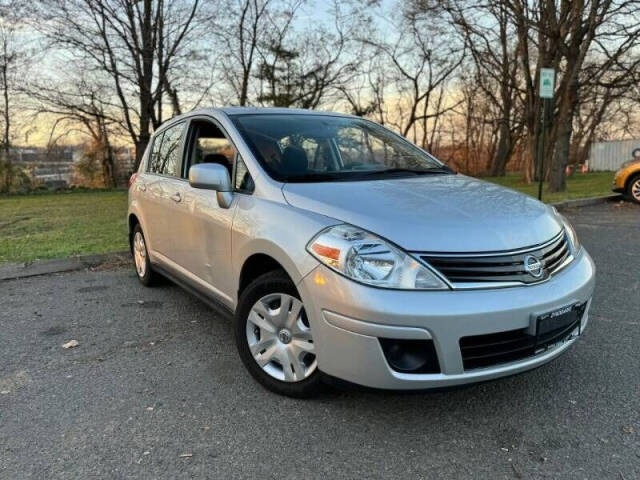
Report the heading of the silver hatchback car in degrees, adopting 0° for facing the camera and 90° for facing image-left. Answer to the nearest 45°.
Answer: approximately 315°

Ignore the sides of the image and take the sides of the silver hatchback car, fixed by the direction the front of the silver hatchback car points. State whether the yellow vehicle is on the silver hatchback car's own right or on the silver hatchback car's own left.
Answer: on the silver hatchback car's own left

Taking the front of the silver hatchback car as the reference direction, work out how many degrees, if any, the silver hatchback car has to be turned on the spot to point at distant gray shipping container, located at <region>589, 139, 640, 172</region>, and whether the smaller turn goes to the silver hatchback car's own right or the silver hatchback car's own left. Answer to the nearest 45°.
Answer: approximately 90° to the silver hatchback car's own left

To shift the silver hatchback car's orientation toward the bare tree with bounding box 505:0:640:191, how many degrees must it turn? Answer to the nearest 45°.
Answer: approximately 90° to its left

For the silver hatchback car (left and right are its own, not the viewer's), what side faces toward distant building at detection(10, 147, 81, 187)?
back
